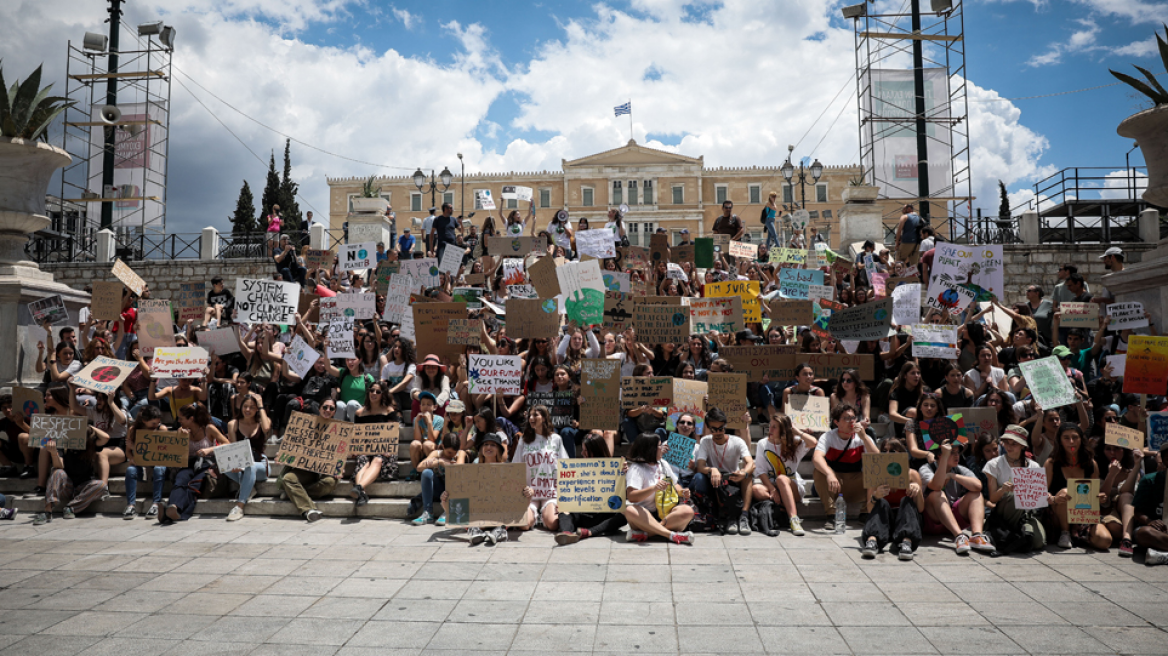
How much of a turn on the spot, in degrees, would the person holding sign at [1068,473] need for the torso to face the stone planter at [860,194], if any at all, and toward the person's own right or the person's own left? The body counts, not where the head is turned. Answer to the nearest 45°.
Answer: approximately 180°

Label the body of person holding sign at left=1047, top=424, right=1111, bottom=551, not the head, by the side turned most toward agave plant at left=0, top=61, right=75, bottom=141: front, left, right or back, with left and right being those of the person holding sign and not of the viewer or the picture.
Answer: right

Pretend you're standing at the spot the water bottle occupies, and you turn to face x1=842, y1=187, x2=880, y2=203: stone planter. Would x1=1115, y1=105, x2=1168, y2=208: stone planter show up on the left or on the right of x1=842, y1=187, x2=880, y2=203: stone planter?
right

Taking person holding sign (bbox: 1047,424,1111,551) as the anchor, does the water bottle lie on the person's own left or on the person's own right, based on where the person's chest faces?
on the person's own right

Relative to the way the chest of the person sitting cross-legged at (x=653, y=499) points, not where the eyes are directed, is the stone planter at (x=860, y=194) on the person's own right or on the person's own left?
on the person's own left

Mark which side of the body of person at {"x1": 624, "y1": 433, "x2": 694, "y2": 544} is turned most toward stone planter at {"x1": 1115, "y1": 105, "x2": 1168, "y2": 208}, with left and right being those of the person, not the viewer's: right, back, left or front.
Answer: left

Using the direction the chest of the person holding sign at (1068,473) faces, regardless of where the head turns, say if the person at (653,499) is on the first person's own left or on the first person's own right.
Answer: on the first person's own right

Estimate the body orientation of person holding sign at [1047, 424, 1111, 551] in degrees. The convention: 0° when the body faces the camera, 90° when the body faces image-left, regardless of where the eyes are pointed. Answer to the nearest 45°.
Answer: approximately 0°

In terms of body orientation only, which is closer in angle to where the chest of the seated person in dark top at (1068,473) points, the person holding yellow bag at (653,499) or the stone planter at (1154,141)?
the person holding yellow bag
